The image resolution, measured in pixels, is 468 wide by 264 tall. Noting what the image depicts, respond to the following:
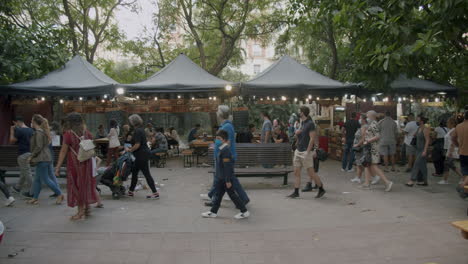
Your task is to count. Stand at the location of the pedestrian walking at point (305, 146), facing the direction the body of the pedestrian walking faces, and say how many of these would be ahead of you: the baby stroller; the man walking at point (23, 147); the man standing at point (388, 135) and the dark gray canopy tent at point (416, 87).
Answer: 2

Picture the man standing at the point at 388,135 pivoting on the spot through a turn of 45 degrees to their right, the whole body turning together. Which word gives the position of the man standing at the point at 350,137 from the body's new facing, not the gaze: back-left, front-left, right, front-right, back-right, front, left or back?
back-left

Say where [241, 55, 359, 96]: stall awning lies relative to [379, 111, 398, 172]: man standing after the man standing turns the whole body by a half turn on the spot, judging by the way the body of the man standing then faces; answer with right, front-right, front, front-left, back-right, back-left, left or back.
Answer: right

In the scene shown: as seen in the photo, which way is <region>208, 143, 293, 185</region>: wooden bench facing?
toward the camera

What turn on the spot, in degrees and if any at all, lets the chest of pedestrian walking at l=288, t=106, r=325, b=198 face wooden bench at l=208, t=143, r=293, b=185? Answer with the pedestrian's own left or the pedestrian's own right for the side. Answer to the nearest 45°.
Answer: approximately 45° to the pedestrian's own right

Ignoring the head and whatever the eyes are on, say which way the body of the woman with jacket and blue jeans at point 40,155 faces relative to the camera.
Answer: to the viewer's left

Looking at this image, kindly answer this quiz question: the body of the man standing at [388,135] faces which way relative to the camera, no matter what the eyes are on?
away from the camera

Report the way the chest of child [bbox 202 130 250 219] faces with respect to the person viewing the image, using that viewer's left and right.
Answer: facing to the left of the viewer

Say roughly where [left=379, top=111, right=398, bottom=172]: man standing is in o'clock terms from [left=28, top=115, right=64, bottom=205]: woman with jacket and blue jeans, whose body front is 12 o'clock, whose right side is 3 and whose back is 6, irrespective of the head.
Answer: The man standing is roughly at 6 o'clock from the woman with jacket and blue jeans.
